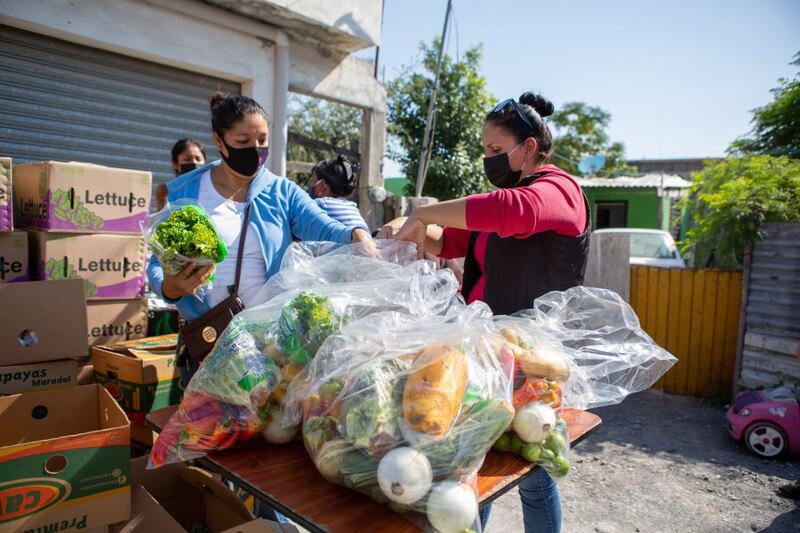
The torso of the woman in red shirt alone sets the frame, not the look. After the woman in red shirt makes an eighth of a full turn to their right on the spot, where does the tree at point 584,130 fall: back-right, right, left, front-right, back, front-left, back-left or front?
front-right

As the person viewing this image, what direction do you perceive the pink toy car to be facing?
facing to the left of the viewer

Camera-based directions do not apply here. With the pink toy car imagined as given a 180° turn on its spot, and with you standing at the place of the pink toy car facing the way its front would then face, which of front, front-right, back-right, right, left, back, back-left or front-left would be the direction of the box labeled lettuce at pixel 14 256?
back-right

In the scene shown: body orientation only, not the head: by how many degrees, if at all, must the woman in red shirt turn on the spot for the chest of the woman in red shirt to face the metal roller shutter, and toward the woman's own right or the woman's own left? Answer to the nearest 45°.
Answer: approximately 45° to the woman's own right

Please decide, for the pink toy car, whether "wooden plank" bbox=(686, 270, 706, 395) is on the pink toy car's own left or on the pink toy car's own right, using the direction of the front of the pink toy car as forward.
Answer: on the pink toy car's own right

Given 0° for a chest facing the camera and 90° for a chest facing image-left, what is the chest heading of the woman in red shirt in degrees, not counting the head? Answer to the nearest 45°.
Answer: approximately 90°

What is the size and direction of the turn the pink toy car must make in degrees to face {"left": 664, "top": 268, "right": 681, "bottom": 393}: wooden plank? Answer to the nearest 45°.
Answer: approximately 45° to its right

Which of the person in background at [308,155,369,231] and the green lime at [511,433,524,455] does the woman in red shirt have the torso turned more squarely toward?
the person in background

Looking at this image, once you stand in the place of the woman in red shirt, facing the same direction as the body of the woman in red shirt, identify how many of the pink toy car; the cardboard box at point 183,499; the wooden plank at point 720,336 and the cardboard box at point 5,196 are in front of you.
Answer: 2

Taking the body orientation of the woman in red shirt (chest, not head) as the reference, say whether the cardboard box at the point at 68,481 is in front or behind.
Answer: in front

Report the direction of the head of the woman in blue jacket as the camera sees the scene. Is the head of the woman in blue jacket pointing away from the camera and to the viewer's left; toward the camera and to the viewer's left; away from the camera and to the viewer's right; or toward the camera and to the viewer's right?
toward the camera and to the viewer's right

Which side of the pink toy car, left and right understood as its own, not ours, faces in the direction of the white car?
right

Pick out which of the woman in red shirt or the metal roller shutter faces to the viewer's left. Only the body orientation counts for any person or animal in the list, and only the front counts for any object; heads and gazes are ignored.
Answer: the woman in red shirt

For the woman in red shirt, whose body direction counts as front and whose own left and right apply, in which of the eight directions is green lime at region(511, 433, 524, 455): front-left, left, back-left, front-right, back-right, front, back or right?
left

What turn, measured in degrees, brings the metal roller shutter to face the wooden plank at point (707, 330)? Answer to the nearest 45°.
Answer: approximately 45° to its left

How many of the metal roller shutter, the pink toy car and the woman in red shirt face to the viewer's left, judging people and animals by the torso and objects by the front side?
2
